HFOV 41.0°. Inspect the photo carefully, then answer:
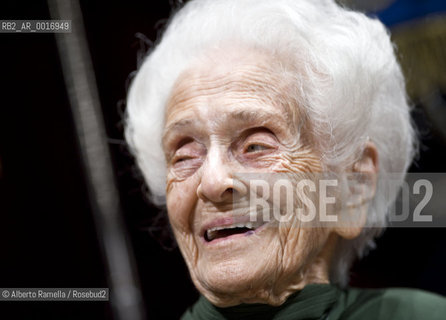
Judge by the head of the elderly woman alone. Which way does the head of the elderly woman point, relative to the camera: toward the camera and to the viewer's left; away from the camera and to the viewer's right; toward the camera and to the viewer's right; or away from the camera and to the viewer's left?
toward the camera and to the viewer's left

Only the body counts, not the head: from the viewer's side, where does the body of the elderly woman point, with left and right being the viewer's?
facing the viewer and to the left of the viewer
